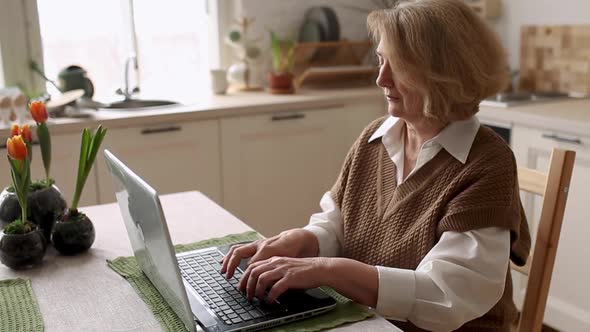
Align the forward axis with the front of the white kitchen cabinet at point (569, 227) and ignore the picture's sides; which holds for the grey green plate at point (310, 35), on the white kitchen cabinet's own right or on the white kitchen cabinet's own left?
on the white kitchen cabinet's own right

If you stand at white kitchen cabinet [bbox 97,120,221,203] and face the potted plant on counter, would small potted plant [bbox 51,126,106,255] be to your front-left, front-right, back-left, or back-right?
back-right

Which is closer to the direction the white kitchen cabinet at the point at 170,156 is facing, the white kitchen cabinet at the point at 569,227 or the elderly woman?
the elderly woman

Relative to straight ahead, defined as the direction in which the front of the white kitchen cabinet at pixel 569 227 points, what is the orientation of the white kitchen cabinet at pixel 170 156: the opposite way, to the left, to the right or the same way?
to the left

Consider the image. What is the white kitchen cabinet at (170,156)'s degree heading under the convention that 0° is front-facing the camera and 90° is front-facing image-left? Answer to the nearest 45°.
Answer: approximately 0°

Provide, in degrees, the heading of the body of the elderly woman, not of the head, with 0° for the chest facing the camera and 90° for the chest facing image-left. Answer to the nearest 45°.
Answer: approximately 45°

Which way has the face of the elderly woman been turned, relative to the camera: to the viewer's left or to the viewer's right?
to the viewer's left

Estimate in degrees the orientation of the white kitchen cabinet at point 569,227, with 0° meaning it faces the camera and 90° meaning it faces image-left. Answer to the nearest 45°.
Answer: approximately 45°

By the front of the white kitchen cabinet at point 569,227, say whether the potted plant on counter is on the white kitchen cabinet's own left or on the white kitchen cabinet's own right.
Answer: on the white kitchen cabinet's own right

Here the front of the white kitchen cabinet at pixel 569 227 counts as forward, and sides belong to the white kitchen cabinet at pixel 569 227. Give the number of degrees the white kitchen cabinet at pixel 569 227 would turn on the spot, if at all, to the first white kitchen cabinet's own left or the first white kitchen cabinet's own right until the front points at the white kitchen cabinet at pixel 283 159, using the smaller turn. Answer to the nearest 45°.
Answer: approximately 45° to the first white kitchen cabinet's own right
